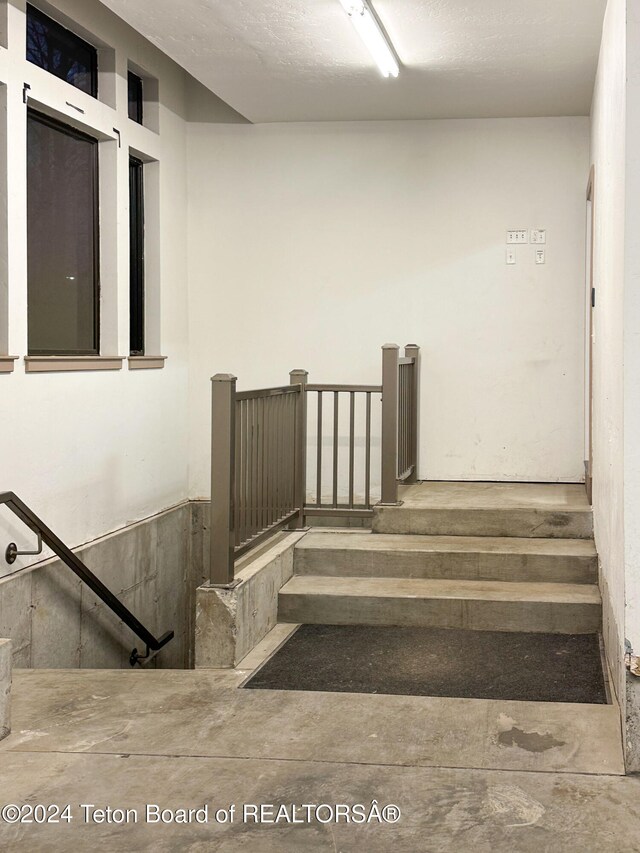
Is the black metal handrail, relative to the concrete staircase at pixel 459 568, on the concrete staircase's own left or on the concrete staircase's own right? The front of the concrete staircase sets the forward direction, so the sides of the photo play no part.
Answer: on the concrete staircase's own right

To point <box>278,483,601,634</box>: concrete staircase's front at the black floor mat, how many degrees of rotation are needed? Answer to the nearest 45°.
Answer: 0° — it already faces it

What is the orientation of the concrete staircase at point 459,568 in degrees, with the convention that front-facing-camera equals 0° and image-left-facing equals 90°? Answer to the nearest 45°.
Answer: approximately 0°

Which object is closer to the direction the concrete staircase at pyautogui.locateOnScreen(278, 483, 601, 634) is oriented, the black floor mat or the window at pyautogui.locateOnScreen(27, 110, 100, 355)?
the black floor mat

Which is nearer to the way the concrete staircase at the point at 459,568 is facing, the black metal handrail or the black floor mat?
the black floor mat

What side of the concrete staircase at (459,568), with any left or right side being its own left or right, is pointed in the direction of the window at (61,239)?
right
